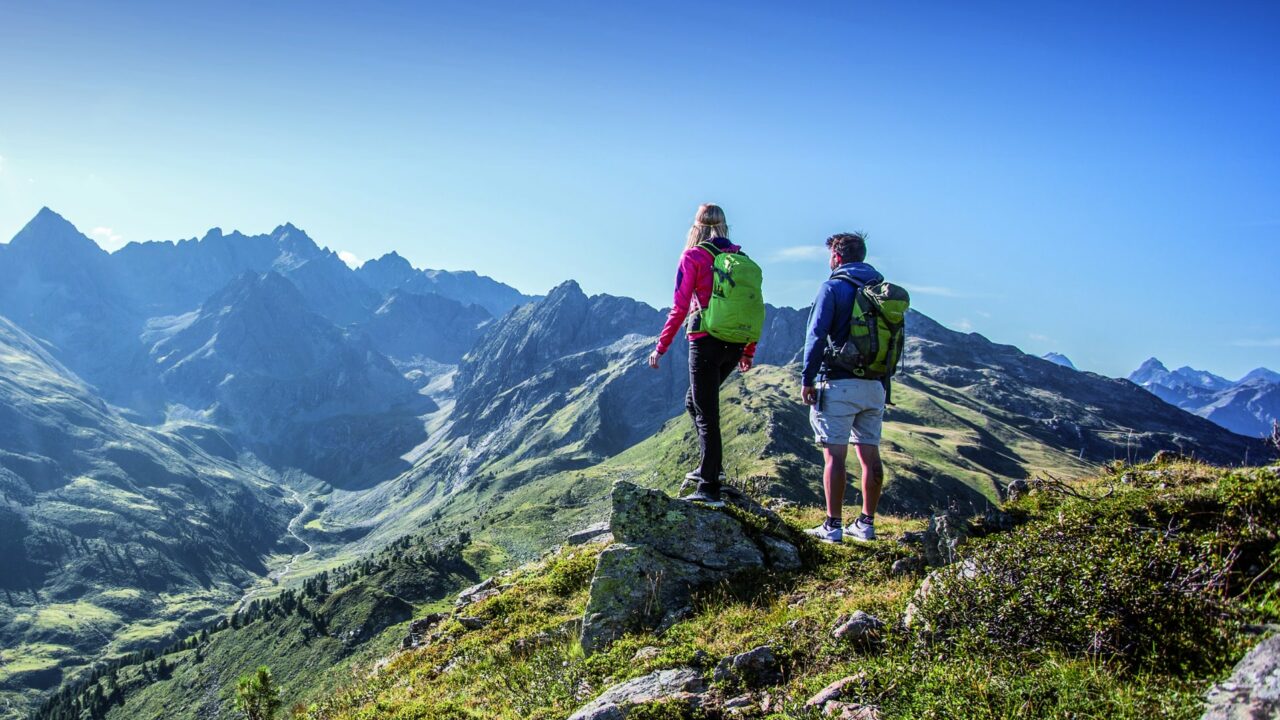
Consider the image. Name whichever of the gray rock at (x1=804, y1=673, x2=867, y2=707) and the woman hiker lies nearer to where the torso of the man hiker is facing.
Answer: the woman hiker

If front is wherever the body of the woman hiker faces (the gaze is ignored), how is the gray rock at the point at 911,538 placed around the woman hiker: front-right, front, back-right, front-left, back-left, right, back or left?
back-right

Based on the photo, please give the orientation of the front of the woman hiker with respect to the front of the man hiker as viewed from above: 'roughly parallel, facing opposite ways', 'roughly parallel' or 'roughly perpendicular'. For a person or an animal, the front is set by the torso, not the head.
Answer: roughly parallel

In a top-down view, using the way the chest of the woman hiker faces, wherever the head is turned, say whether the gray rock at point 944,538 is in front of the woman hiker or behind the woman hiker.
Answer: behind

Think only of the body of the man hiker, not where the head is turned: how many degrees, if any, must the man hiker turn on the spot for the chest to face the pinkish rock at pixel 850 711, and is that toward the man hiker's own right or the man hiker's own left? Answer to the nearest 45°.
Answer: approximately 135° to the man hiker's own left

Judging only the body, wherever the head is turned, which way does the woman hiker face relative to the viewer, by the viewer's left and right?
facing away from the viewer and to the left of the viewer

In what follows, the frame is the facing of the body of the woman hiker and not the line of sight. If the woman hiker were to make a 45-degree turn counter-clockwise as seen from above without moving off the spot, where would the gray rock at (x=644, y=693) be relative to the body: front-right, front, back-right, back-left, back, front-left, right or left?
left

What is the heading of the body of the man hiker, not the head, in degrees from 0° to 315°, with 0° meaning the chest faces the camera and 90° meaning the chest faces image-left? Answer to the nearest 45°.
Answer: approximately 135°

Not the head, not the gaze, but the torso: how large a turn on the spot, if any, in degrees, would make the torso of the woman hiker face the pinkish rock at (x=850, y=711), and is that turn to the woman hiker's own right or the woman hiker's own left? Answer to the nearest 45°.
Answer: approximately 135° to the woman hiker's own left

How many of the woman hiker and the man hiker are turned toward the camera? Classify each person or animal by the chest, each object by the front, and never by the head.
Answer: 0
